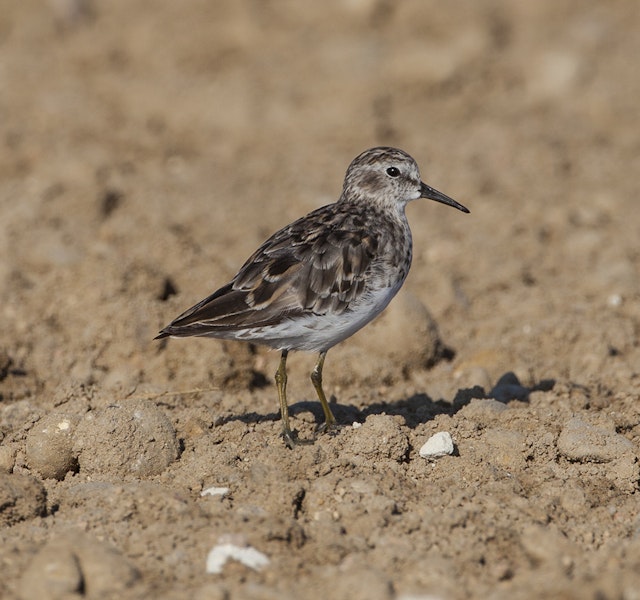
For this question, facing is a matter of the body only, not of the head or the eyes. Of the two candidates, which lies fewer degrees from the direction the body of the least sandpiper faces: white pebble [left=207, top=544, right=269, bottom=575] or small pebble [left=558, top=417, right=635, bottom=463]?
the small pebble

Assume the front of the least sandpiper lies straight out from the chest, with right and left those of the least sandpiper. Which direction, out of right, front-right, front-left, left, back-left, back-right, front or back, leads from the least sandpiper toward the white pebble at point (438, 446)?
front-right

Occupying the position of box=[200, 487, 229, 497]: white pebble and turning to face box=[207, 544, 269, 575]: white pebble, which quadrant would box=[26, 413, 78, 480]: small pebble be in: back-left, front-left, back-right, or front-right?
back-right

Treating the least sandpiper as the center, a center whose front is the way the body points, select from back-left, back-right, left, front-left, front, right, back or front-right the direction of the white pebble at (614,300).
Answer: front-left

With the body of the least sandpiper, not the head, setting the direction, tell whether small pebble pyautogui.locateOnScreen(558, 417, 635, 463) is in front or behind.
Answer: in front

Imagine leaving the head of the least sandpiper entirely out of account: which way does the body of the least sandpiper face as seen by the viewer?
to the viewer's right
